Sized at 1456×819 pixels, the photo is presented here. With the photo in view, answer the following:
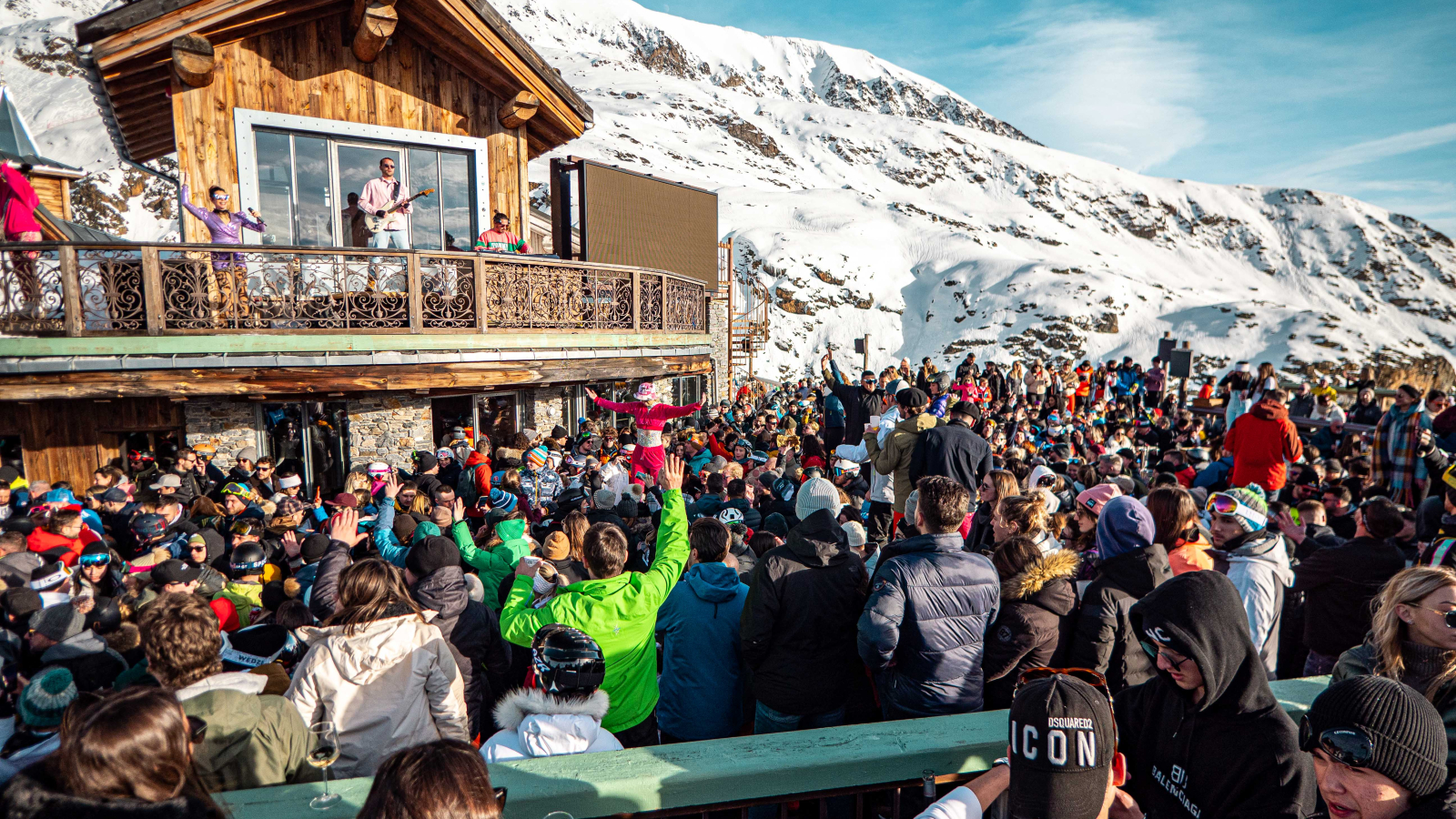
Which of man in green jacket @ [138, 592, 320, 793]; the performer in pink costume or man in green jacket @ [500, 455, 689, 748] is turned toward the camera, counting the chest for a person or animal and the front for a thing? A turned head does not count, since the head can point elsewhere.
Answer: the performer in pink costume

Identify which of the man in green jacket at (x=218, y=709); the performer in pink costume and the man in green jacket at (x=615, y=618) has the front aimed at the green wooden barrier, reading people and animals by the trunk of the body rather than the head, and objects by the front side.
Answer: the performer in pink costume

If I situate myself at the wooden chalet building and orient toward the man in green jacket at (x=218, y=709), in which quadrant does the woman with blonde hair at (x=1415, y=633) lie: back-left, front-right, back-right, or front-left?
front-left

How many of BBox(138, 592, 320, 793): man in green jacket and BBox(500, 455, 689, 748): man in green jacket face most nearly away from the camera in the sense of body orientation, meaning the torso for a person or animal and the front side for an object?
2

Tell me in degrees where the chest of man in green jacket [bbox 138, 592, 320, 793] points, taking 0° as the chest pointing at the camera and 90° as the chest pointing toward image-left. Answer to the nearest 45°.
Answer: approximately 180°

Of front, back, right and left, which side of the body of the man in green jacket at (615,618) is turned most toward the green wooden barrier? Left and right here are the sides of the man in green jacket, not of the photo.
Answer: back

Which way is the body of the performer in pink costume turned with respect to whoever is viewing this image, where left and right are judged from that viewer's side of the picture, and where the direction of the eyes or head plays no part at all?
facing the viewer

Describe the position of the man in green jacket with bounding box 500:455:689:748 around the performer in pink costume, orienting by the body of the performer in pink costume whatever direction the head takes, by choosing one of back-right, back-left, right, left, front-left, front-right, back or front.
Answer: front

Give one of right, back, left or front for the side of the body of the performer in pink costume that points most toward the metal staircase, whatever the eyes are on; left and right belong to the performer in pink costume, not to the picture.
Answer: back

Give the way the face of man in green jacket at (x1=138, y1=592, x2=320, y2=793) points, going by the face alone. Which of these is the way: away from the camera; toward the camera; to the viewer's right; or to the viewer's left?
away from the camera

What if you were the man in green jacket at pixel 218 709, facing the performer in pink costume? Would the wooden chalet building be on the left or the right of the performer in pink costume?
left

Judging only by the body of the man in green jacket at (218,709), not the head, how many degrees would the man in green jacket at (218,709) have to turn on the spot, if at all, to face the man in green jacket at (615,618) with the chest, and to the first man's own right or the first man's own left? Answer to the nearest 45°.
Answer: approximately 90° to the first man's own right

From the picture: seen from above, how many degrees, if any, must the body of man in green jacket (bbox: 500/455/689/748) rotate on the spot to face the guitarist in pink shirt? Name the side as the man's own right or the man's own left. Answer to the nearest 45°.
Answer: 0° — they already face them

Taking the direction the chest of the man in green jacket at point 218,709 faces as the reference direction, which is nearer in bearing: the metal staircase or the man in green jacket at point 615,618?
the metal staircase

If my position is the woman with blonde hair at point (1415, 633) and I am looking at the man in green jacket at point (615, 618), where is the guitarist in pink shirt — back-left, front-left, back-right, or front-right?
front-right

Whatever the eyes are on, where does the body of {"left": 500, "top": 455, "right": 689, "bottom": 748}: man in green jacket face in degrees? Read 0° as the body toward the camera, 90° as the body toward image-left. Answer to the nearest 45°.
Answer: approximately 180°

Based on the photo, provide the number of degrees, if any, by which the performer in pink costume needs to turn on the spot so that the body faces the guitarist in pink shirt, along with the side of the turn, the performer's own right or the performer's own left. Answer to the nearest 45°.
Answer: approximately 135° to the performer's own right
